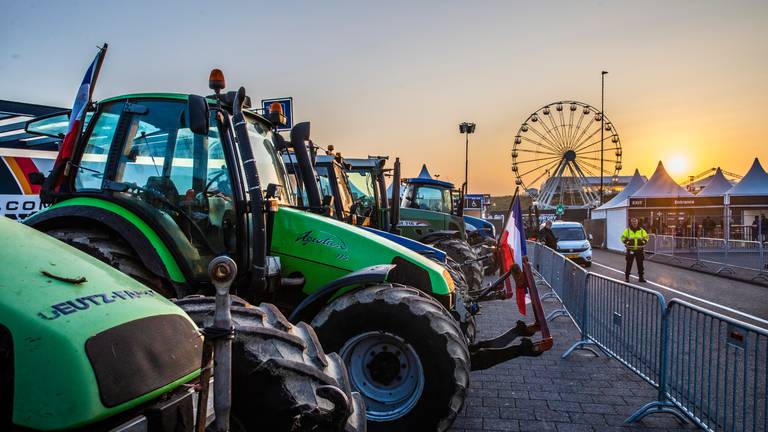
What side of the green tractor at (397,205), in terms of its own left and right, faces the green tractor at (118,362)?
right

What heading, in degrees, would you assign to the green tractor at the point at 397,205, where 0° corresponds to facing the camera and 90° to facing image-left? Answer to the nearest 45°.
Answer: approximately 270°

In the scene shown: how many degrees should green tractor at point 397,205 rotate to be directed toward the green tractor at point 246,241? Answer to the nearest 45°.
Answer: approximately 90° to its right

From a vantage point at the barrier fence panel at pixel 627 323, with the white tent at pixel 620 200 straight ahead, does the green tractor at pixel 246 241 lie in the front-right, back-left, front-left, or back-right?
back-left

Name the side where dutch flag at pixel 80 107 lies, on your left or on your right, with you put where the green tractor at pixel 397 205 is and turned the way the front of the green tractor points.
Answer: on your right
